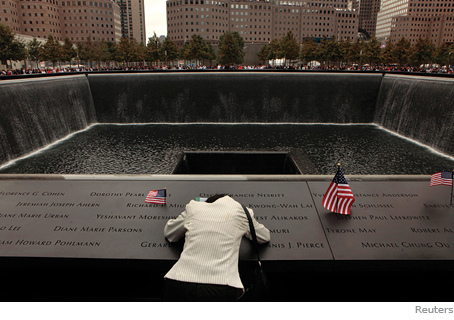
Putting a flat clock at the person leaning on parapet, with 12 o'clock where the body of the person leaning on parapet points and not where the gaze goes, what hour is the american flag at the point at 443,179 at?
The american flag is roughly at 2 o'clock from the person leaning on parapet.

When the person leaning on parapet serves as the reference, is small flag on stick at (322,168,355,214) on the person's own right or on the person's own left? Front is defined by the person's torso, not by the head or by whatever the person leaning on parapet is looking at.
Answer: on the person's own right

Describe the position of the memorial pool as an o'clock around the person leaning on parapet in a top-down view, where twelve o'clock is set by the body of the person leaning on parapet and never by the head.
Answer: The memorial pool is roughly at 12 o'clock from the person leaning on parapet.

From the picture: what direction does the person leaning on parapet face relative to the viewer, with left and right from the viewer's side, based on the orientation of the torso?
facing away from the viewer

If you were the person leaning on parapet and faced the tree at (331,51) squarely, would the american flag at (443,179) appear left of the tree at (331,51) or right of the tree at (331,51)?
right

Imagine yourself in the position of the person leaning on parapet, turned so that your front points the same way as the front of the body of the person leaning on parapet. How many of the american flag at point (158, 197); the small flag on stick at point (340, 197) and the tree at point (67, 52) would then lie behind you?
0

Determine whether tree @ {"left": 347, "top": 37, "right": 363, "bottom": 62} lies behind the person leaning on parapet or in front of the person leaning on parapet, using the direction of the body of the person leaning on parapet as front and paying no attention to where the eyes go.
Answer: in front

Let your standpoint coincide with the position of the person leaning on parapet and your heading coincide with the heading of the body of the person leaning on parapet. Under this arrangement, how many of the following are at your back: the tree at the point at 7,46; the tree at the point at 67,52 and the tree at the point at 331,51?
0

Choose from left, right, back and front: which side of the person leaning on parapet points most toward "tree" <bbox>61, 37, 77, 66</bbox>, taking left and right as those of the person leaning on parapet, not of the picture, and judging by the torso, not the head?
front
